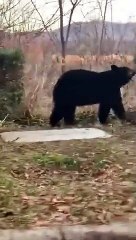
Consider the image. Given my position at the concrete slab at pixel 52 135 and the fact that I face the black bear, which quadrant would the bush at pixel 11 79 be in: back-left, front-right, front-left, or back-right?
front-left

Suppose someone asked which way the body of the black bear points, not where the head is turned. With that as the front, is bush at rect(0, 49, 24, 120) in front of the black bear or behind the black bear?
behind

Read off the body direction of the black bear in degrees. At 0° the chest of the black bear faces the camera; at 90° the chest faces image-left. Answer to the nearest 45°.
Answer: approximately 270°

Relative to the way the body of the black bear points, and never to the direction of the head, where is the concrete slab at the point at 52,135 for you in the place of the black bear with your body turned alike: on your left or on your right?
on your right
